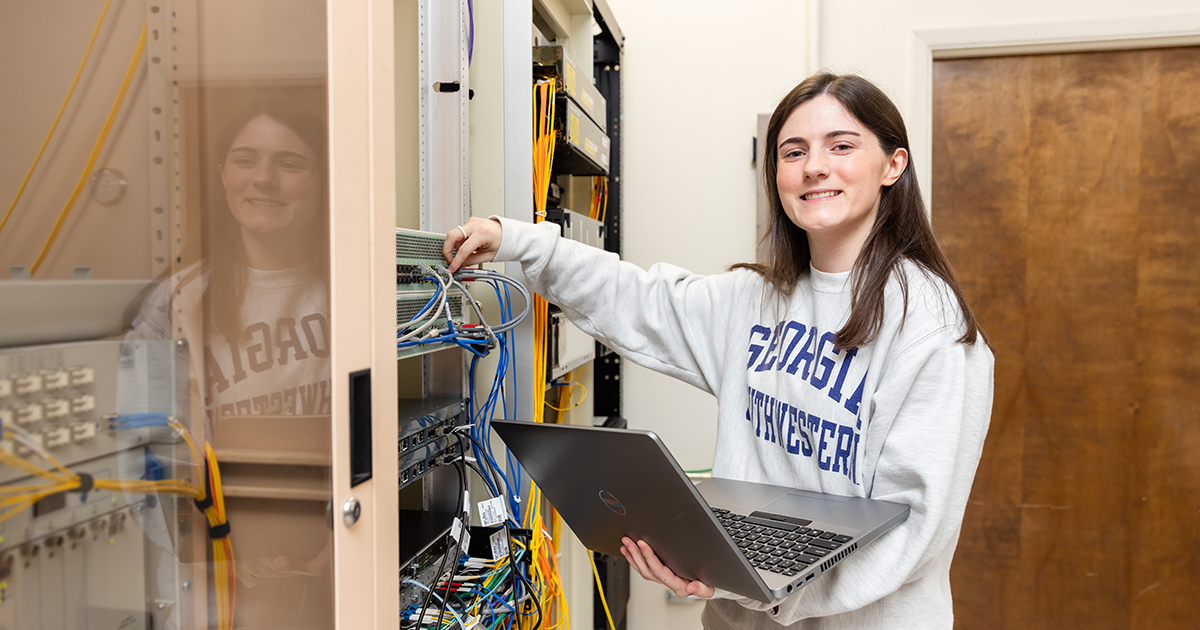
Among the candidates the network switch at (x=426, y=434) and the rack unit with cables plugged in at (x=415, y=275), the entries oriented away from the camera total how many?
0

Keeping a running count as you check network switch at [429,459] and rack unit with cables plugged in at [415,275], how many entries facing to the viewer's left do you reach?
0

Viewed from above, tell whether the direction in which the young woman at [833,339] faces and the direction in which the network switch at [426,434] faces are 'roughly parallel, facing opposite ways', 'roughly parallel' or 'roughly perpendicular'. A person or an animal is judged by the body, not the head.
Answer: roughly perpendicular

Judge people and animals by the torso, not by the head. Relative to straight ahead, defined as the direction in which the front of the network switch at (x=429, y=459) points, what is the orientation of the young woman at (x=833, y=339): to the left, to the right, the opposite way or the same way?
to the right

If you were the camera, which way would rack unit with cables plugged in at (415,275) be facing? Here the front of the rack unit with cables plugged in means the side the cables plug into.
facing the viewer and to the right of the viewer

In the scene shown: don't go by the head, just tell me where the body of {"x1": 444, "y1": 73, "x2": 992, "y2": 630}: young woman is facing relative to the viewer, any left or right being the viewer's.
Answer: facing the viewer and to the left of the viewer
